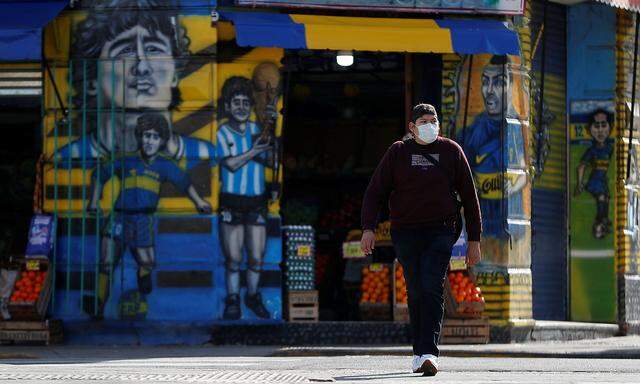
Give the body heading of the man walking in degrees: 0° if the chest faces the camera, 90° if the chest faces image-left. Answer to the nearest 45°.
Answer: approximately 0°

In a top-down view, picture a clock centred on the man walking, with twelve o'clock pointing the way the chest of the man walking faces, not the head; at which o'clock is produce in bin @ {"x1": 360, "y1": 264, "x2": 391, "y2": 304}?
The produce in bin is roughly at 6 o'clock from the man walking.

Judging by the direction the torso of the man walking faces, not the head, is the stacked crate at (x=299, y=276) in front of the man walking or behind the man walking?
behind

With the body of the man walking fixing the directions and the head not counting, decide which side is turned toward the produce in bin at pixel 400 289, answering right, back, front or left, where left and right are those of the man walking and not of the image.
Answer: back

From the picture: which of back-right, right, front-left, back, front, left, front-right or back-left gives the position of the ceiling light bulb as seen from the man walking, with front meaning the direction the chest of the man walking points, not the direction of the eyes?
back

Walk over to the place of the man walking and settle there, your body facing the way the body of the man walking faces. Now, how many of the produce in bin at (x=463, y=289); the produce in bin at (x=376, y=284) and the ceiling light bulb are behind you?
3

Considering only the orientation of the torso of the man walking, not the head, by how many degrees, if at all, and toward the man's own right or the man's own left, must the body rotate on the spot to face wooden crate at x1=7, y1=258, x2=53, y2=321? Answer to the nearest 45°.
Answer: approximately 135° to the man's own right

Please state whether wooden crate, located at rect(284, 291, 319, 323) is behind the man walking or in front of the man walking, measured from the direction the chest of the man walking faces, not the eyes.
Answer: behind

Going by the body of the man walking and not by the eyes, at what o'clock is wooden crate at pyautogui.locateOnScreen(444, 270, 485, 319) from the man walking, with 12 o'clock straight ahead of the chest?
The wooden crate is roughly at 6 o'clock from the man walking.

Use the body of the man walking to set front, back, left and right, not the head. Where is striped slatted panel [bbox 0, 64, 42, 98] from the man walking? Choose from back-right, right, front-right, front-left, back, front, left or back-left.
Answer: back-right

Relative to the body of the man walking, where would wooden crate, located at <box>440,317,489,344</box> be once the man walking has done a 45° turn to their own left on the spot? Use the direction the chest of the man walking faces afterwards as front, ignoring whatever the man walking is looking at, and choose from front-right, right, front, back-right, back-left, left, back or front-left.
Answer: back-left
